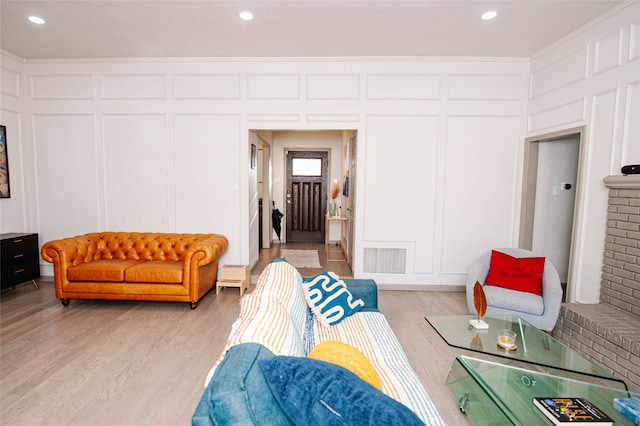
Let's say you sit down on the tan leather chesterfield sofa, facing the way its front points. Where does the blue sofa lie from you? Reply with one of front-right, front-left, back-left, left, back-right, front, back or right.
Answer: front-left

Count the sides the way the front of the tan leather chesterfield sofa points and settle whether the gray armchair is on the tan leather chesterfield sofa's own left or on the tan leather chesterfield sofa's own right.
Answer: on the tan leather chesterfield sofa's own left

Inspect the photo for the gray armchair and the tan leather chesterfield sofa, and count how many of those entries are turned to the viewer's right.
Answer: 0

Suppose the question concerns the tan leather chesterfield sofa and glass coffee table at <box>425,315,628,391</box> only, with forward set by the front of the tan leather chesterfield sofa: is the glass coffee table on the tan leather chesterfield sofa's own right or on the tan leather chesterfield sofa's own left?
on the tan leather chesterfield sofa's own left

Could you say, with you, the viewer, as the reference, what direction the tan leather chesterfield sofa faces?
facing the viewer and to the left of the viewer

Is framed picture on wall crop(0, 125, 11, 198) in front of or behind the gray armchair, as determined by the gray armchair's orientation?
in front

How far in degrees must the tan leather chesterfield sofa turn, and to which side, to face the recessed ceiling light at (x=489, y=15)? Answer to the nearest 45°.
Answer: approximately 90° to its left
